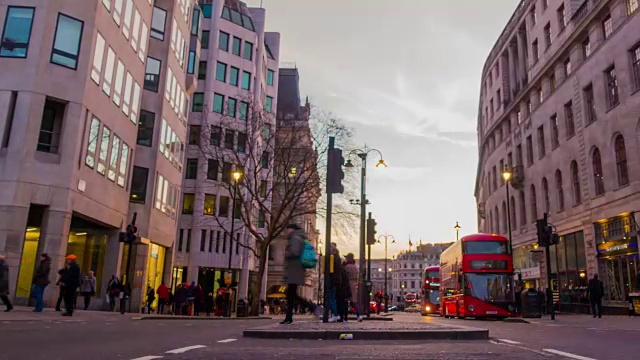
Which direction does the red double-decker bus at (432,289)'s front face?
toward the camera

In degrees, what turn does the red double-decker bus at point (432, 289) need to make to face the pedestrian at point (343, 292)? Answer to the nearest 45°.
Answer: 0° — it already faces them

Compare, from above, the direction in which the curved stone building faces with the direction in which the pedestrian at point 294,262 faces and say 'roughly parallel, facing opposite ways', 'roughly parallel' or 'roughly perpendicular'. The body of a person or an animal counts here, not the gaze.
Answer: roughly parallel

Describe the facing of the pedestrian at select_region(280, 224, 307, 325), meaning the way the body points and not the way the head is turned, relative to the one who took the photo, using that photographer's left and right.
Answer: facing to the left of the viewer

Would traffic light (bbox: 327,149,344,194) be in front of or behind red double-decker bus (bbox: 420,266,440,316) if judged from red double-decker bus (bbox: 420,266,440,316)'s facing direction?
in front

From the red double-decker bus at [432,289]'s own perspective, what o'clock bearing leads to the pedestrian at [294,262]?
The pedestrian is roughly at 12 o'clock from the red double-decker bus.

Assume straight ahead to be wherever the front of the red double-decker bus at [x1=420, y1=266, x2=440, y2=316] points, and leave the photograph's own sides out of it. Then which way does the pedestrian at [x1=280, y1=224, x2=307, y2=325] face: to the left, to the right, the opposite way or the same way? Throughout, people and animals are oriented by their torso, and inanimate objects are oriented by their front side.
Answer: to the right

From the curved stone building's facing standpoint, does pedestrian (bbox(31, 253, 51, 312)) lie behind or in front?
in front

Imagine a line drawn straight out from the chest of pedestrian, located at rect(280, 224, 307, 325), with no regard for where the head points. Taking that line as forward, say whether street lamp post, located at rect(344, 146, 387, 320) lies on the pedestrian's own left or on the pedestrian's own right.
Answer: on the pedestrian's own right

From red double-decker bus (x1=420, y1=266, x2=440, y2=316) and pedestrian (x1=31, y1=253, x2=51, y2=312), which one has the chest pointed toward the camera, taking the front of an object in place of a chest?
the red double-decker bus

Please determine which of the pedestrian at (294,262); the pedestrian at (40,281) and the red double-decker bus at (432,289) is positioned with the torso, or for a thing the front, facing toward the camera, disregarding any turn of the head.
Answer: the red double-decker bus

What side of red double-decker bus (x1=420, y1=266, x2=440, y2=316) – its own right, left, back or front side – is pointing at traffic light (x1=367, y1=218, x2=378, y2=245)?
front
